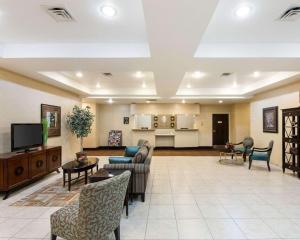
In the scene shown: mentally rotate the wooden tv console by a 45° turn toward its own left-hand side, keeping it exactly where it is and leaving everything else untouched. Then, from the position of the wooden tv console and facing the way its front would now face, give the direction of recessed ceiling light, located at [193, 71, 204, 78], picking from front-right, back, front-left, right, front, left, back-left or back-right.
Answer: front

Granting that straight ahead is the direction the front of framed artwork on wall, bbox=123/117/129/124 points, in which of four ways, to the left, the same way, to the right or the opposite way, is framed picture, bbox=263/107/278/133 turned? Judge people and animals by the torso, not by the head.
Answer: to the right

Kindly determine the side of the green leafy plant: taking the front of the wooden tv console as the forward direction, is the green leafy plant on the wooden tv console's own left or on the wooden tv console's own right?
on the wooden tv console's own left

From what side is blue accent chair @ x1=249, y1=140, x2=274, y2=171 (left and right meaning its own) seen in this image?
left

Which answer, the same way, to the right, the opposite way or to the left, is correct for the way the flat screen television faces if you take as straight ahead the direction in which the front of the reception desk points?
to the left

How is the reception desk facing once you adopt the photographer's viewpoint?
facing the viewer

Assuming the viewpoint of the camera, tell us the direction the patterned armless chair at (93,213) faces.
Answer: facing away from the viewer and to the left of the viewer

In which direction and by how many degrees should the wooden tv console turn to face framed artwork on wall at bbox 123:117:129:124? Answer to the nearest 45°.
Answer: approximately 90° to its left

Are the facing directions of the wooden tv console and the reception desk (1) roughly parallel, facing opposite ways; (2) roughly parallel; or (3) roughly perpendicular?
roughly perpendicular

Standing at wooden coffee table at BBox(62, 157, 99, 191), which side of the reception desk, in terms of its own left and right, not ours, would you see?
front

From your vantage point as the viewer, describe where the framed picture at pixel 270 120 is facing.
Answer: facing the viewer and to the left of the viewer

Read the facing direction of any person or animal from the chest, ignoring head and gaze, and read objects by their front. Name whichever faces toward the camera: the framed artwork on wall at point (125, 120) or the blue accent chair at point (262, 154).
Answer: the framed artwork on wall

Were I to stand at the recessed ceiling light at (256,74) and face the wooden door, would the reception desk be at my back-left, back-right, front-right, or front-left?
front-left

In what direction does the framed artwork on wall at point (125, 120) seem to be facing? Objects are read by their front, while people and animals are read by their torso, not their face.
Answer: toward the camera

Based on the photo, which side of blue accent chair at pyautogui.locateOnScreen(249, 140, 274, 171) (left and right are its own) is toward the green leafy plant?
front
